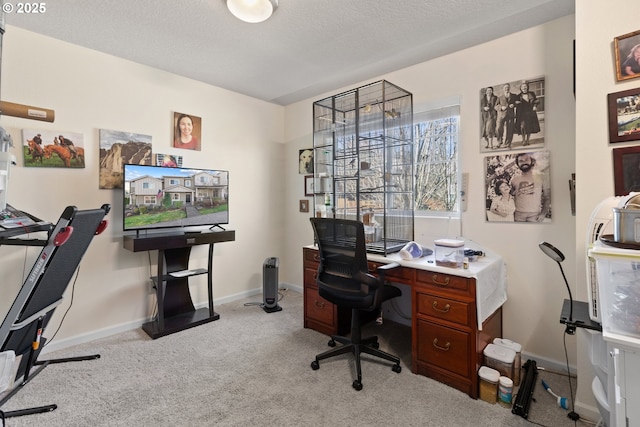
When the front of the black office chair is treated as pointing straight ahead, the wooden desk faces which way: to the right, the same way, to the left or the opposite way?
the opposite way

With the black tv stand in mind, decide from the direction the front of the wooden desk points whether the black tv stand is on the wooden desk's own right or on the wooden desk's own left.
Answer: on the wooden desk's own right

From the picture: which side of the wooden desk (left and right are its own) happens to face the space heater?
right

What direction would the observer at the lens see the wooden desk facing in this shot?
facing the viewer and to the left of the viewer

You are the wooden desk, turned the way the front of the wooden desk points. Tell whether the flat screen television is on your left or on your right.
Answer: on your right

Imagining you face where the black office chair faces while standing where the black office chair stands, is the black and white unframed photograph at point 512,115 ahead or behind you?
ahead

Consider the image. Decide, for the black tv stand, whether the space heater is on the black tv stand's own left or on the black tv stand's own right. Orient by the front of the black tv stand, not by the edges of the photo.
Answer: on the black tv stand's own left

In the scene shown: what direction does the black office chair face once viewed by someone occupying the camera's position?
facing away from the viewer and to the right of the viewer

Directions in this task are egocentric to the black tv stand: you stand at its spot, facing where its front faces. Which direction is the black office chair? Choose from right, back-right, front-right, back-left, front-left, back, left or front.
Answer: front

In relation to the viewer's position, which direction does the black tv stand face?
facing the viewer and to the right of the viewer

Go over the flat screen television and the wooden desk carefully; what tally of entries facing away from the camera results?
0
